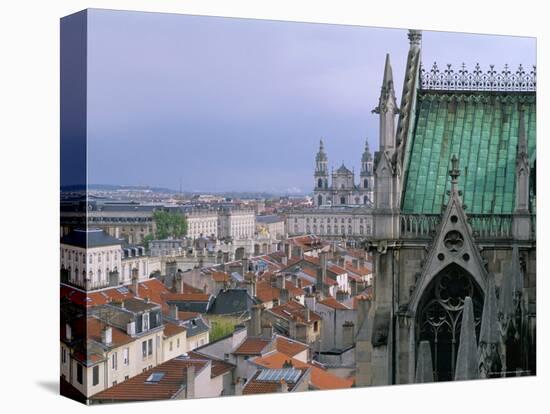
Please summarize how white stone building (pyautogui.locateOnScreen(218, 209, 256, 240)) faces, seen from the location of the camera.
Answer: facing the viewer and to the right of the viewer

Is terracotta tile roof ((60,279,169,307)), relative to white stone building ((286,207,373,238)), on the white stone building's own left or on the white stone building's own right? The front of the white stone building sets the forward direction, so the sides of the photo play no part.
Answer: on the white stone building's own right

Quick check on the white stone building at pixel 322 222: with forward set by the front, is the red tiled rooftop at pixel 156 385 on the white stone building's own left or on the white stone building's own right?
on the white stone building's own right

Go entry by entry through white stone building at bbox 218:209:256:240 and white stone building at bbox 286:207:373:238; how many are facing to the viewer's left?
0

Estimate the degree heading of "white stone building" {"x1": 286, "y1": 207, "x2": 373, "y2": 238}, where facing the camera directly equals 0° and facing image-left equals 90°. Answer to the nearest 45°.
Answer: approximately 0°
